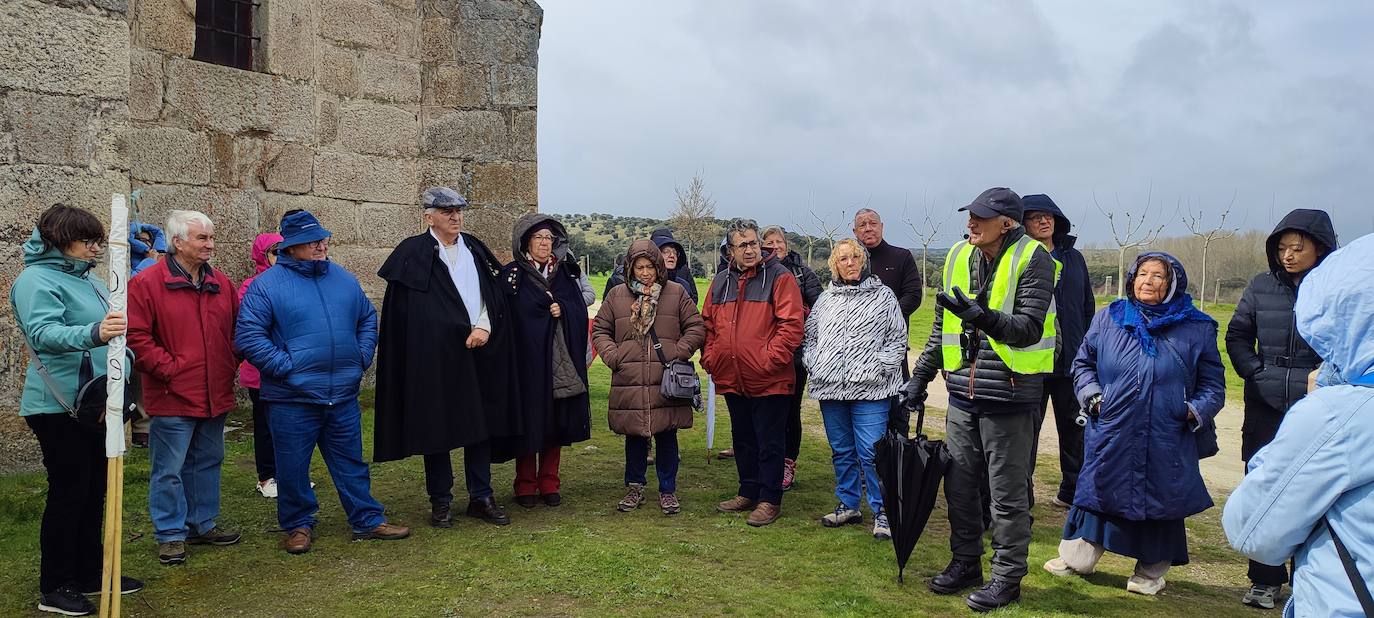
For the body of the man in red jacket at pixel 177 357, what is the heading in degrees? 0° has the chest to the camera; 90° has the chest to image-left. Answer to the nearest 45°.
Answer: approximately 315°

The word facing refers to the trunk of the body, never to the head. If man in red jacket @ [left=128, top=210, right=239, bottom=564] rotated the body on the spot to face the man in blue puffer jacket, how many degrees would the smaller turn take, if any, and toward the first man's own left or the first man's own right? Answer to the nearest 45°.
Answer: approximately 45° to the first man's own left

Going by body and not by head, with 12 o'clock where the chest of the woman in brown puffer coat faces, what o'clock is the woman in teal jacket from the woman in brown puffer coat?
The woman in teal jacket is roughly at 2 o'clock from the woman in brown puffer coat.

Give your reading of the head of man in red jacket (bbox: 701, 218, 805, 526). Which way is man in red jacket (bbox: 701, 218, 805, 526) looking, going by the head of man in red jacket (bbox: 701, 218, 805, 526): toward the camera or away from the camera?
toward the camera

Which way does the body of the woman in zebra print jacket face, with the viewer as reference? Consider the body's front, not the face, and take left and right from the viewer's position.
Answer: facing the viewer

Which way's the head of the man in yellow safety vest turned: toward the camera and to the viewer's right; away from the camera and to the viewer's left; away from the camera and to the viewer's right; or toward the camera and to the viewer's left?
toward the camera and to the viewer's left

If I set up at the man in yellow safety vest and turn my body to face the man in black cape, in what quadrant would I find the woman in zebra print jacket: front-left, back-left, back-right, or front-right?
front-right

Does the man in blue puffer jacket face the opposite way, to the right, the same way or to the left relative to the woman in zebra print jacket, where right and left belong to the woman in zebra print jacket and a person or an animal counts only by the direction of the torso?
to the left

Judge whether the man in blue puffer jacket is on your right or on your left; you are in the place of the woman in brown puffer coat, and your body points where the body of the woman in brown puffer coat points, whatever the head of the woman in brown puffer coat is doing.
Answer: on your right

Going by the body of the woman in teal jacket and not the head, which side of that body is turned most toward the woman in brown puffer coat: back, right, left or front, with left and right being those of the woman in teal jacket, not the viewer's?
front

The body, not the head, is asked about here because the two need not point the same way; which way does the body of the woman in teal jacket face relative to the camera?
to the viewer's right

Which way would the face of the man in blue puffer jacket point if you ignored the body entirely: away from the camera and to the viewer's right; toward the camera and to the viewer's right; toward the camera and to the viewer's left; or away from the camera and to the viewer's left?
toward the camera and to the viewer's right

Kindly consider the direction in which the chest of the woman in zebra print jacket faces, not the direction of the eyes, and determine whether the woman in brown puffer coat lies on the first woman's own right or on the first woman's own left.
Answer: on the first woman's own right

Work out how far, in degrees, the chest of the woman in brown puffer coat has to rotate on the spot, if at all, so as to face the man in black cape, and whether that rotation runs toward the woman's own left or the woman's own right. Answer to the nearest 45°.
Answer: approximately 90° to the woman's own right

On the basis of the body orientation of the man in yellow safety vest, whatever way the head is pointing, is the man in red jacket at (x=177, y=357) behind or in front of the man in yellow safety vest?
in front

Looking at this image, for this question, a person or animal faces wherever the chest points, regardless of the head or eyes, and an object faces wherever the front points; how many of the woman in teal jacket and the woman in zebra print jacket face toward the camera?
1
